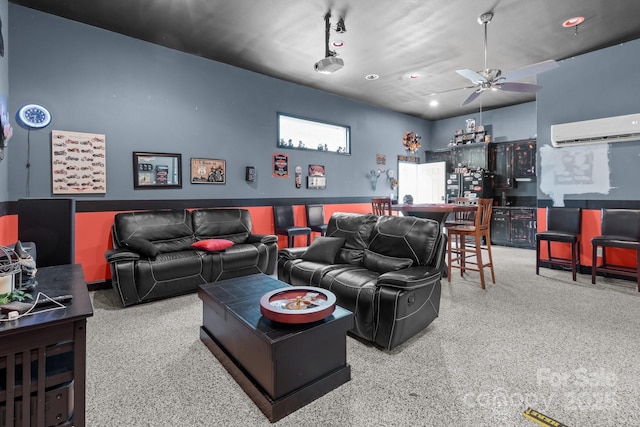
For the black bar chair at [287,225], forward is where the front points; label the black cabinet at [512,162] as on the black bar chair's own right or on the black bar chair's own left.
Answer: on the black bar chair's own left

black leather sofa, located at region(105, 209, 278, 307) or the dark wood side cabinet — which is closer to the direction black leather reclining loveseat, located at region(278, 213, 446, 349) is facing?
the dark wood side cabinet

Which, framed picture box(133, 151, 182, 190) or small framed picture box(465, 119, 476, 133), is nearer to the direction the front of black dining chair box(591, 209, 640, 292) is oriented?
the framed picture

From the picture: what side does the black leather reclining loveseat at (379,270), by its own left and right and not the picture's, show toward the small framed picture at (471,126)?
back

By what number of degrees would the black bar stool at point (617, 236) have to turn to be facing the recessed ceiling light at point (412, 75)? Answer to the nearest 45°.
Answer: approximately 90° to its right
